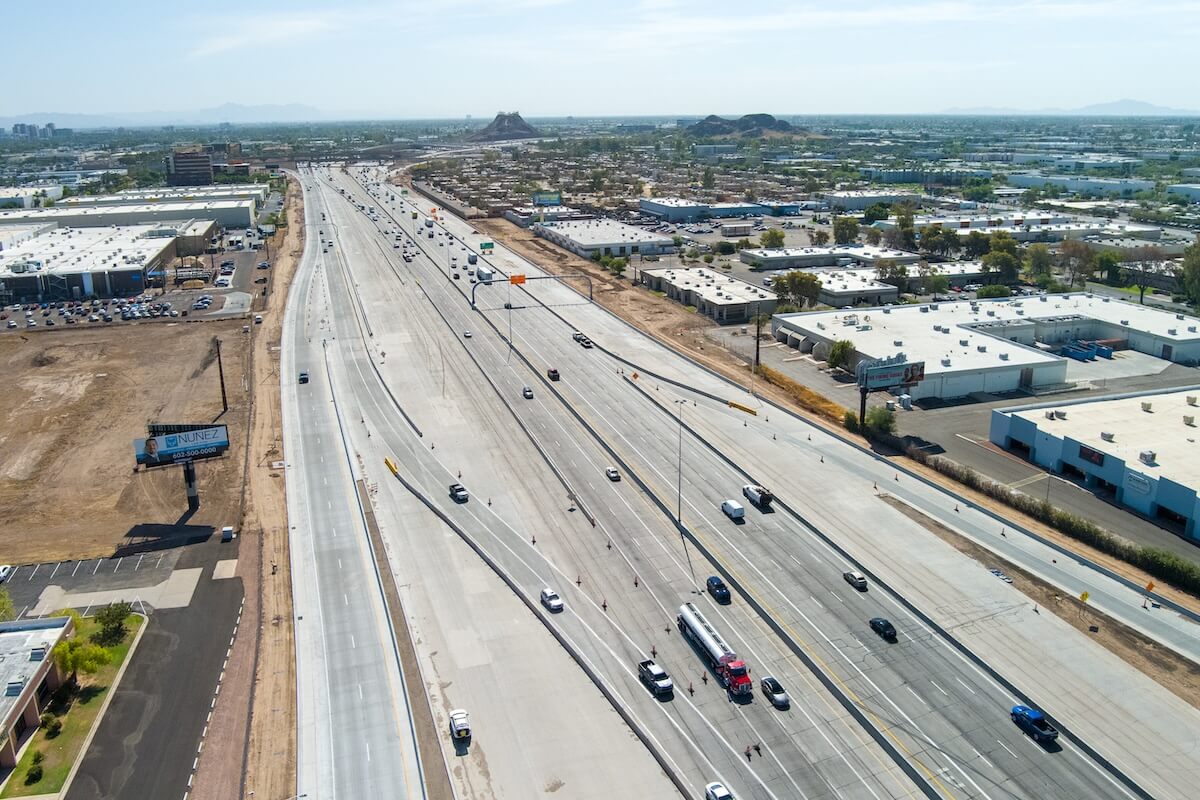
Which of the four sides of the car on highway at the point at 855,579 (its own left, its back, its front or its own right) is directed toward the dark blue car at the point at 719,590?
left

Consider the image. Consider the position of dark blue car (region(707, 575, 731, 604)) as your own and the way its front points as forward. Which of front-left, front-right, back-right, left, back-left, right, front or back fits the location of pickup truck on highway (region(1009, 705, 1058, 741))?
front

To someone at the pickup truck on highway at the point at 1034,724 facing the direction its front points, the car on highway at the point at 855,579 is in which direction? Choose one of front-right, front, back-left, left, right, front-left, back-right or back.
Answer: front

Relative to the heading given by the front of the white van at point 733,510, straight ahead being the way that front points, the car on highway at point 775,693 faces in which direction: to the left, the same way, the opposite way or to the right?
the opposite way

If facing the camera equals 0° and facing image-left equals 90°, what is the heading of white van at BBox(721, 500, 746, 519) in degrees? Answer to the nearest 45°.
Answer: approximately 135°

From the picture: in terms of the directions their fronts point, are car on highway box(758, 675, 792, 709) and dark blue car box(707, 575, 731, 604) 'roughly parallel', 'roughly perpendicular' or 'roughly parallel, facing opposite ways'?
roughly parallel

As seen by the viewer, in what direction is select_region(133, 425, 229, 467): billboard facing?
toward the camera

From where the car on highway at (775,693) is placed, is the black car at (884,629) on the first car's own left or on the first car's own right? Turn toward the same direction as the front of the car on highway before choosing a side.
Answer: on the first car's own left

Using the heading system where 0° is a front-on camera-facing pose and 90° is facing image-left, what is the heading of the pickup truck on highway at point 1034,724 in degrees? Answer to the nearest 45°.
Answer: approximately 135°

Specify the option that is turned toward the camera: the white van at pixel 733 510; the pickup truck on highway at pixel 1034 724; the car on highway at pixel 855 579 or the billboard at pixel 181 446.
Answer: the billboard

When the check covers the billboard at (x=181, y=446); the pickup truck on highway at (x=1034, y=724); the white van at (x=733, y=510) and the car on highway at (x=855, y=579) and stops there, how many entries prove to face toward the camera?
1

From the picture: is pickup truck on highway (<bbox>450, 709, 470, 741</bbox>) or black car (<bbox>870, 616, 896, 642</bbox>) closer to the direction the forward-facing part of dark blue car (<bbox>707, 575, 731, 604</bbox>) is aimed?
the black car

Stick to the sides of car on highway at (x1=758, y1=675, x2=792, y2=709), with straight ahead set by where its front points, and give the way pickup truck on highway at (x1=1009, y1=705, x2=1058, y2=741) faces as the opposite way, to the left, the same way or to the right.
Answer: the opposite way

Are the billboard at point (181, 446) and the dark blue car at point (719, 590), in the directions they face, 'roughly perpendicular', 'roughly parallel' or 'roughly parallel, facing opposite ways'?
roughly parallel

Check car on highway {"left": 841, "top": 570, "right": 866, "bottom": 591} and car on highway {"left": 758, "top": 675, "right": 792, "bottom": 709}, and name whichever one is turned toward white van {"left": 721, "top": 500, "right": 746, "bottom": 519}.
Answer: car on highway {"left": 841, "top": 570, "right": 866, "bottom": 591}

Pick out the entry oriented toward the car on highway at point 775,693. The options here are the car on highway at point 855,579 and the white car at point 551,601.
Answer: the white car

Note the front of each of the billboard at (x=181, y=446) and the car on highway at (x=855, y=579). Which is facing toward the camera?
the billboard

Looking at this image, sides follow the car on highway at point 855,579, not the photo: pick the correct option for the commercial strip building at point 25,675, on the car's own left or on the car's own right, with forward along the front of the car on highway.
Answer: on the car's own left

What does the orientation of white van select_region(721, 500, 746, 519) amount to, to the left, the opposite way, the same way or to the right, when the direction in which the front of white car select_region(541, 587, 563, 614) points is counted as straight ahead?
the opposite way

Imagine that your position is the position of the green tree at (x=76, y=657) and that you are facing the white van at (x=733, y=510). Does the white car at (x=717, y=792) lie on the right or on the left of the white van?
right

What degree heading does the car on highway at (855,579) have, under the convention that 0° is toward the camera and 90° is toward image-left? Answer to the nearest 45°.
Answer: approximately 135°
